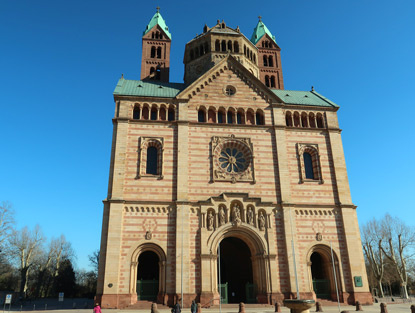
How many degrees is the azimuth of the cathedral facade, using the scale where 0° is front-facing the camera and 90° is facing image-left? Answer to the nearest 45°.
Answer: approximately 0°
